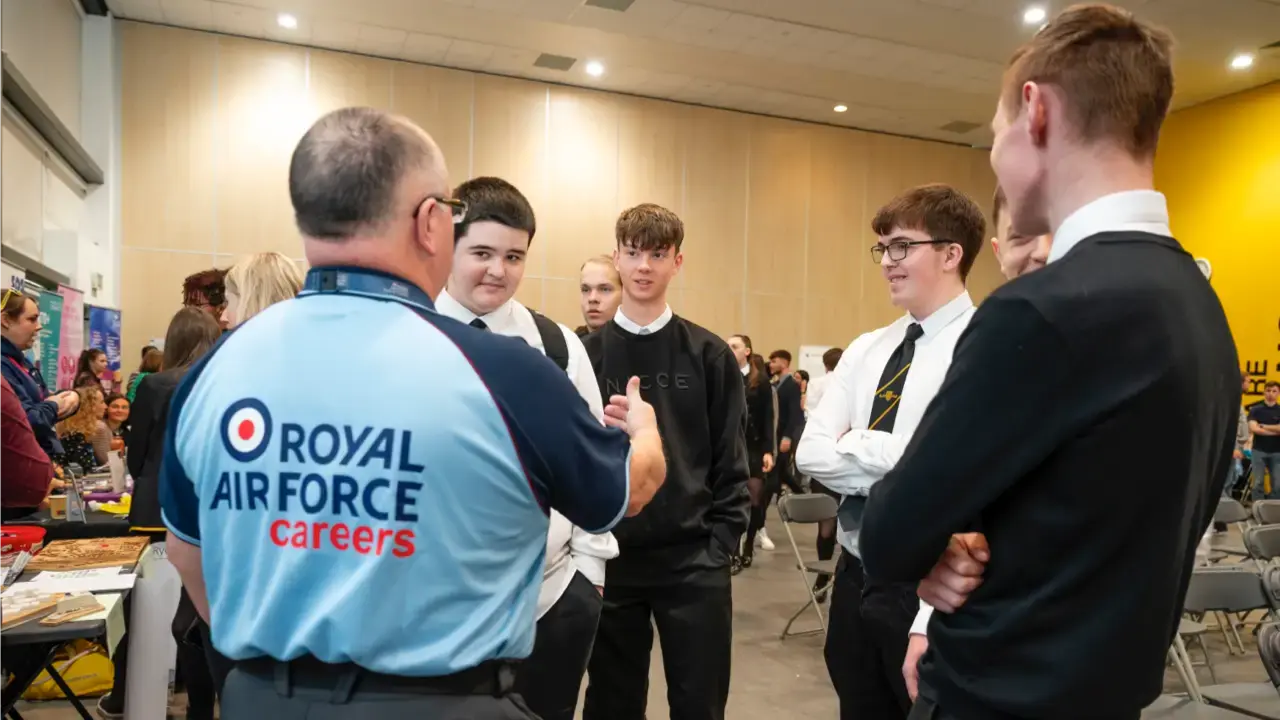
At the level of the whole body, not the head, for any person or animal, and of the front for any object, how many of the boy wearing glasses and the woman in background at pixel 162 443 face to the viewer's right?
0

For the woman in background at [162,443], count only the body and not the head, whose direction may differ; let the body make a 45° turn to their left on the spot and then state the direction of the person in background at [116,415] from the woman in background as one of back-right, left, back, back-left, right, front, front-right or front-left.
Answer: right

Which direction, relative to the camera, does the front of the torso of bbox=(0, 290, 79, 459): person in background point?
to the viewer's right

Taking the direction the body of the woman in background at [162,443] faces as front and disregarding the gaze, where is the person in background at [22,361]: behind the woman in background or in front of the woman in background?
in front

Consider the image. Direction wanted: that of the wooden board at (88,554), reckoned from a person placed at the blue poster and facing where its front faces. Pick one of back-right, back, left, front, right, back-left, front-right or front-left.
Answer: front-right

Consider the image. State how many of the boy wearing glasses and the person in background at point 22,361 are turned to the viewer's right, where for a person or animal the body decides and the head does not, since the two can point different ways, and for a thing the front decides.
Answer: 1

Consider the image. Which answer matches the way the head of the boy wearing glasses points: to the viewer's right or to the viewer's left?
to the viewer's left

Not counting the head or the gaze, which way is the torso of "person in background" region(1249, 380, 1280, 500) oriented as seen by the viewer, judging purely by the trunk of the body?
toward the camera

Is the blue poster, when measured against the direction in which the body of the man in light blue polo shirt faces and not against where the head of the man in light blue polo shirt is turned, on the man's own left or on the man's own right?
on the man's own left

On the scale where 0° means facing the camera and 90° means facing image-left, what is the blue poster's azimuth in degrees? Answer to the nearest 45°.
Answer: approximately 315°

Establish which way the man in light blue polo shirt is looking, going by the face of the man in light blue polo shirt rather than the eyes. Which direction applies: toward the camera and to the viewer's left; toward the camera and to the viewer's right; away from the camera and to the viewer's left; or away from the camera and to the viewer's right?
away from the camera and to the viewer's right

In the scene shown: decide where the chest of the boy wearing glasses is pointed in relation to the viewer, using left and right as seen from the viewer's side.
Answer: facing the viewer and to the left of the viewer

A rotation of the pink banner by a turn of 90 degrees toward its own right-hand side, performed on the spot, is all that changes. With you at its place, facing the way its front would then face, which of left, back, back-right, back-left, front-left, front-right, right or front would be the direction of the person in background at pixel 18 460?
front-left

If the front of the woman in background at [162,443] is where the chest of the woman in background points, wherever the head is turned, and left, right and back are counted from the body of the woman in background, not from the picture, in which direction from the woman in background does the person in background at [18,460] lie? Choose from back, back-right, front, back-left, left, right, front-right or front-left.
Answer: left

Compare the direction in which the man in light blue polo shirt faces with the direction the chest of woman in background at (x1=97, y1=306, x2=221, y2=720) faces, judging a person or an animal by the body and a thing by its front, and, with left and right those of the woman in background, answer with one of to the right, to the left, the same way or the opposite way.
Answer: to the right

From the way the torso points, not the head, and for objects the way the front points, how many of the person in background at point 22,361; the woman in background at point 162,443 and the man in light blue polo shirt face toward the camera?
0
